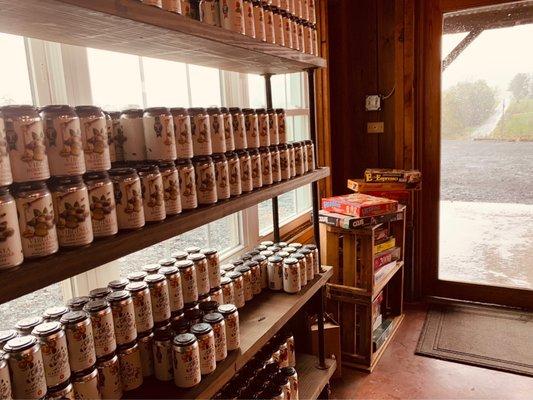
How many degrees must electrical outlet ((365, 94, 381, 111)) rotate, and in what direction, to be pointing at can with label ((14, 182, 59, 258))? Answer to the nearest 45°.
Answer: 0° — it already faces it

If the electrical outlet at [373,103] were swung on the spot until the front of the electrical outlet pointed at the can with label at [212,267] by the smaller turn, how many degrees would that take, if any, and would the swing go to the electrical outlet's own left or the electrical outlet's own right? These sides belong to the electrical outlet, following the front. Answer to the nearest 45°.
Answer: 0° — it already faces it

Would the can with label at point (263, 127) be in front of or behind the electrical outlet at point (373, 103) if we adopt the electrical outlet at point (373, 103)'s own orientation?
in front

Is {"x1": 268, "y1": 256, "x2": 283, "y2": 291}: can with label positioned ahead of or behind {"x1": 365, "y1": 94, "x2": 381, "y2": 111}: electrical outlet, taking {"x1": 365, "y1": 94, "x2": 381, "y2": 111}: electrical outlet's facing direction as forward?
ahead

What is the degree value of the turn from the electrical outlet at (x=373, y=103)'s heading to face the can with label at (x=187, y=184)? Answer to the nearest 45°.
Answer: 0° — it already faces it

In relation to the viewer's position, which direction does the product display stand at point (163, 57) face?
facing the viewer and to the right of the viewer

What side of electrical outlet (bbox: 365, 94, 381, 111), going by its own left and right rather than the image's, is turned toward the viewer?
front

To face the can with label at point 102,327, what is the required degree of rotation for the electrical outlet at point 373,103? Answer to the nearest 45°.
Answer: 0° — it already faces it

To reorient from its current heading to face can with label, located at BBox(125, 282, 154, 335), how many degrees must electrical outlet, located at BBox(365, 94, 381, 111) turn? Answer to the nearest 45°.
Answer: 0° — it already faces it

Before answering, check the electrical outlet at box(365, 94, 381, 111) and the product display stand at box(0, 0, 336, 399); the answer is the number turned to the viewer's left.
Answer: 0

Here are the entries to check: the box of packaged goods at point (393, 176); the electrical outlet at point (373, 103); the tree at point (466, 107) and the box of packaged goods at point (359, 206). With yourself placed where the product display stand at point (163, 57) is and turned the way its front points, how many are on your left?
4

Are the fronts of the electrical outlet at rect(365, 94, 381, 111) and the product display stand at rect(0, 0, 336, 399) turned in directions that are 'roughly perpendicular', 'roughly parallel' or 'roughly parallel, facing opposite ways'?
roughly perpendicular
